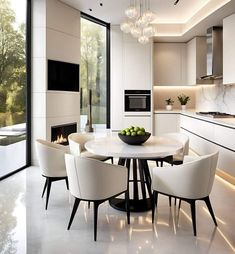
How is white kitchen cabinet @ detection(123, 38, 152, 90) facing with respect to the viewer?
toward the camera

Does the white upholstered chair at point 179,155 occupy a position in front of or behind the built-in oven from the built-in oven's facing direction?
in front

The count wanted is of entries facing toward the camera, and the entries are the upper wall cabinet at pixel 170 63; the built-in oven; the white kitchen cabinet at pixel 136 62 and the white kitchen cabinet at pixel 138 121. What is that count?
4

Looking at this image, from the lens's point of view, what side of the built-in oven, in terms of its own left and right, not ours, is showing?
front

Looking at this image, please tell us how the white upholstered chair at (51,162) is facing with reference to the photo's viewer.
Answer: facing away from the viewer and to the right of the viewer

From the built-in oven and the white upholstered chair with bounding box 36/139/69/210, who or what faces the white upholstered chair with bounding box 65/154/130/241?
the built-in oven

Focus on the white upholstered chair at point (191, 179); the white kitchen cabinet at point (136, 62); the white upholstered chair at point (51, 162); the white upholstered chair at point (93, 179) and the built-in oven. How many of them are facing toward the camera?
2

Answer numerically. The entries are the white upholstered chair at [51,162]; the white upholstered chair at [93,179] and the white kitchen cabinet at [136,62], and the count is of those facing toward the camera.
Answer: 1

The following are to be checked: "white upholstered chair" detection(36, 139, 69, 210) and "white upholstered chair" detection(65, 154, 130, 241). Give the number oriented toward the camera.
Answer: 0

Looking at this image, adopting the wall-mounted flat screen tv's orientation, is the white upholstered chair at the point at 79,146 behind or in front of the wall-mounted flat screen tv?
in front

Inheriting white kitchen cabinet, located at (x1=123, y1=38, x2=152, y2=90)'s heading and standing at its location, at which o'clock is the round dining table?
The round dining table is roughly at 12 o'clock from the white kitchen cabinet.

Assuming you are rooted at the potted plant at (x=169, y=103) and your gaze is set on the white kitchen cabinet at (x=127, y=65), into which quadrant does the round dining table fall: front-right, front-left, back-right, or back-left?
front-left

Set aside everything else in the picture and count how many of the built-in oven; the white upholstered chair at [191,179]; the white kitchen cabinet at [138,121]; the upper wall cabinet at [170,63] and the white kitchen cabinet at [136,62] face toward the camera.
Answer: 4

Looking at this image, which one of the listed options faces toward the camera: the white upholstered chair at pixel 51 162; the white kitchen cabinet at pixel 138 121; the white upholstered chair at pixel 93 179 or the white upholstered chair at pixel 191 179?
the white kitchen cabinet

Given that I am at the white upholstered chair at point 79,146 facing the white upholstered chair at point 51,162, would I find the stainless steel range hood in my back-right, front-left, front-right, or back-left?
back-left
